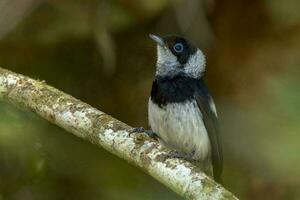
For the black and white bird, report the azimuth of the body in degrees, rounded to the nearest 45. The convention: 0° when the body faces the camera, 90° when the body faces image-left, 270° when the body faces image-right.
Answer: approximately 45°
